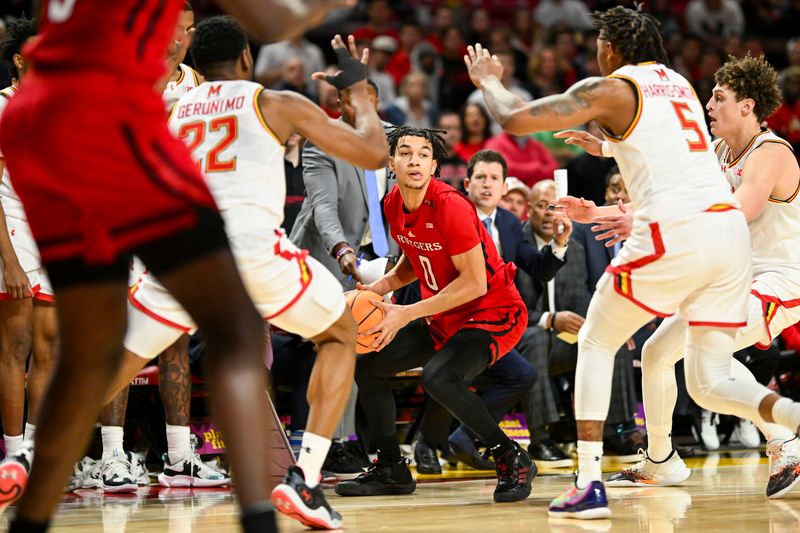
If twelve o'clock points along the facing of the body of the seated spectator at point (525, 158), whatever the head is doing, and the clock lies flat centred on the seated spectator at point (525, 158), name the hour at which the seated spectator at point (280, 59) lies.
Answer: the seated spectator at point (280, 59) is roughly at 4 o'clock from the seated spectator at point (525, 158).

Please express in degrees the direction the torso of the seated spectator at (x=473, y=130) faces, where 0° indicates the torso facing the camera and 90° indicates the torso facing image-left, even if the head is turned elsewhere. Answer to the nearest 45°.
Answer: approximately 0°

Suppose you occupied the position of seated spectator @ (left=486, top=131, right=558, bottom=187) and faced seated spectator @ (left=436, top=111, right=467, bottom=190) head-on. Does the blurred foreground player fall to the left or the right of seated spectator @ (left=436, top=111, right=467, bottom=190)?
left

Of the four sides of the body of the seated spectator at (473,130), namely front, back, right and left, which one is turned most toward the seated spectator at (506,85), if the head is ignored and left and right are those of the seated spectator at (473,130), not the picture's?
back

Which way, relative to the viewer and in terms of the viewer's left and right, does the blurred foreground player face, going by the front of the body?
facing away from the viewer and to the right of the viewer

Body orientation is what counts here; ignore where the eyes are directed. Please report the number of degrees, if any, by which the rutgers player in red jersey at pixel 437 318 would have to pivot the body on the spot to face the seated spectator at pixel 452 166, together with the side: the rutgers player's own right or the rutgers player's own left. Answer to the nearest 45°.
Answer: approximately 135° to the rutgers player's own right

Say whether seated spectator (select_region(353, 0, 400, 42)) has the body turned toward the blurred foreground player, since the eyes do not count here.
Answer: yes

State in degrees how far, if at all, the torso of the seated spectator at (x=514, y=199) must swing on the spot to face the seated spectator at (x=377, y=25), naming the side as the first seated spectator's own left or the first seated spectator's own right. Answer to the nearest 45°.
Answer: approximately 180°

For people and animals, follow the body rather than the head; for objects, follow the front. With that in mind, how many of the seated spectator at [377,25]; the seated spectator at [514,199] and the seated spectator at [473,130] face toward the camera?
3

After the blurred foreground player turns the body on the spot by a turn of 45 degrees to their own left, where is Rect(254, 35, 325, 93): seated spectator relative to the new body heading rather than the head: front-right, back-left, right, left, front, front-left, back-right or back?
front

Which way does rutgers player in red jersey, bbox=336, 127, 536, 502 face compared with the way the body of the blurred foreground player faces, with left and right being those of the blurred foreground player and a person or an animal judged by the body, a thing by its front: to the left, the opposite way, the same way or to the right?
the opposite way

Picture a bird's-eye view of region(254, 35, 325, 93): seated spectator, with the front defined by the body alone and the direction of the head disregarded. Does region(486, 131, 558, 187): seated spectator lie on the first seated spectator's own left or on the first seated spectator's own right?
on the first seated spectator's own left

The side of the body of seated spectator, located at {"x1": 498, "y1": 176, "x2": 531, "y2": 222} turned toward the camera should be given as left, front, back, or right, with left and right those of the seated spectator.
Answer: front
